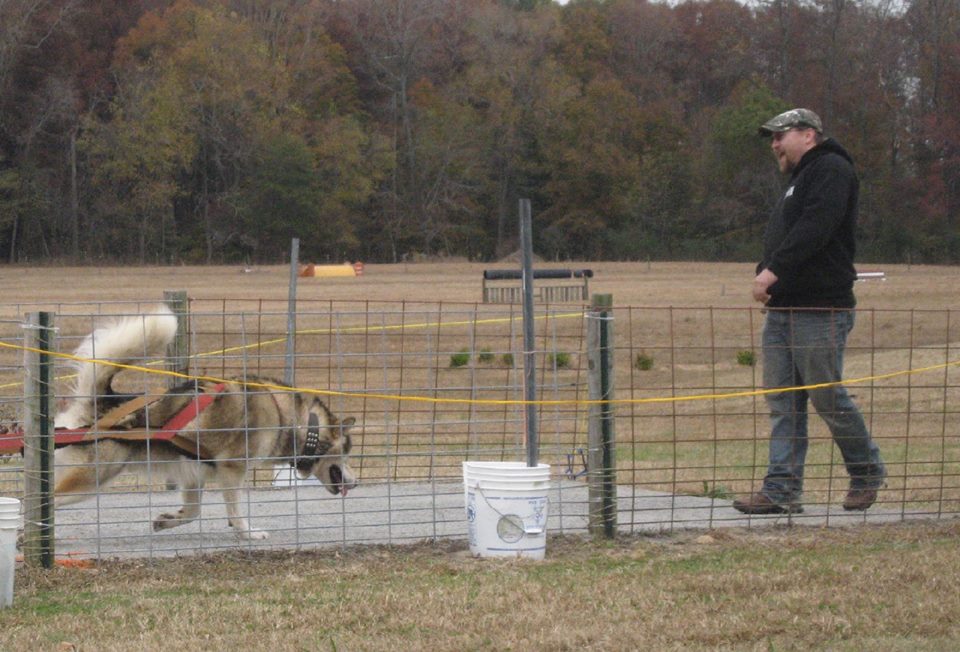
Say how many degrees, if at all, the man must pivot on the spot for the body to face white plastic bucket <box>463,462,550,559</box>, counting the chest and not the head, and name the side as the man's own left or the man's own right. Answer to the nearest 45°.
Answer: approximately 45° to the man's own left

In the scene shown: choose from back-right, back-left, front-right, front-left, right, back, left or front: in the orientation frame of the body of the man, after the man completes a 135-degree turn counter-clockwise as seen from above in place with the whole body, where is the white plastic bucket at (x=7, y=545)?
right

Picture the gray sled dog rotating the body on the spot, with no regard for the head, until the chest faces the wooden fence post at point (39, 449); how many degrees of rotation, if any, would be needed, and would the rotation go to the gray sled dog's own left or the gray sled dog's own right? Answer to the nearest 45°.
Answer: approximately 135° to the gray sled dog's own right

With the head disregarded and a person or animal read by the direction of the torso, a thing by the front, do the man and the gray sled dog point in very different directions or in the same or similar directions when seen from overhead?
very different directions

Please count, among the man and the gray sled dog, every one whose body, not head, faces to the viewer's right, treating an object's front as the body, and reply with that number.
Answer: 1

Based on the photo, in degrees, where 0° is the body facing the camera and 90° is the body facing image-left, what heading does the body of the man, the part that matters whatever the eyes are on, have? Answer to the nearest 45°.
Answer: approximately 90°

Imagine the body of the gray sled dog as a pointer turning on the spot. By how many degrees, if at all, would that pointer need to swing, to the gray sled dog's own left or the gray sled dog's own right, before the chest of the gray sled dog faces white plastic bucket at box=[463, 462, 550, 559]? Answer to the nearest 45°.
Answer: approximately 45° to the gray sled dog's own right

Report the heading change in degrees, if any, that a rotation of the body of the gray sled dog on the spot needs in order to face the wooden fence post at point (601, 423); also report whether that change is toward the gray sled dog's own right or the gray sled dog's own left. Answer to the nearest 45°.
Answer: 0° — it already faces it

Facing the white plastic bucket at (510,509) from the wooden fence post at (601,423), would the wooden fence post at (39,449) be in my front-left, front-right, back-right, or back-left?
front-right

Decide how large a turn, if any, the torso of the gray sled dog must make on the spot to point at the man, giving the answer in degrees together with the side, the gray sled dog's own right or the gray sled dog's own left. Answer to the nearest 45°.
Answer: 0° — it already faces them

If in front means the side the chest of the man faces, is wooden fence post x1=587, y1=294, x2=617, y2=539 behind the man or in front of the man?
in front

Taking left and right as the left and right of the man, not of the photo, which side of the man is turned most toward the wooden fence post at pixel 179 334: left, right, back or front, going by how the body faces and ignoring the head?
front

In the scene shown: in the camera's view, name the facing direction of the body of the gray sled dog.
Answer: to the viewer's right

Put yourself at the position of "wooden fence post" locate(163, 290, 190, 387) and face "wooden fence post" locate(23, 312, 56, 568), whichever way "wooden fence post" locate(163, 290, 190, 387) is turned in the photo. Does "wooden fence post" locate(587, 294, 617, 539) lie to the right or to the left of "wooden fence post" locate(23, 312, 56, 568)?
left

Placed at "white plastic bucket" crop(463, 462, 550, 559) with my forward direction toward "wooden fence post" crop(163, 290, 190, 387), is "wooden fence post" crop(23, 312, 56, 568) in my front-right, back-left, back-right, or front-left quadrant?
front-left

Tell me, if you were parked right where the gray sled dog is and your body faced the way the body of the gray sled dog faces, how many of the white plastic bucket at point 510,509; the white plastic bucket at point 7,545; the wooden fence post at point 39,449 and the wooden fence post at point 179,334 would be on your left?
1
